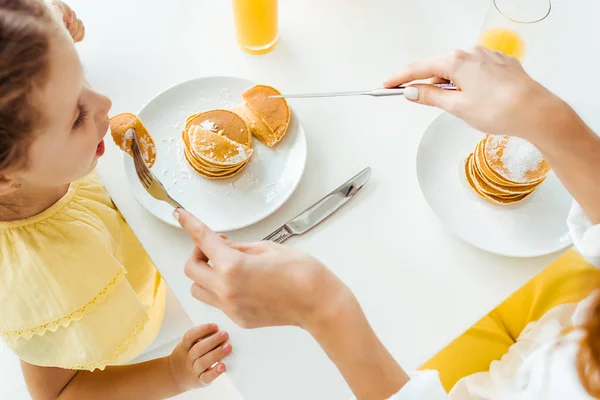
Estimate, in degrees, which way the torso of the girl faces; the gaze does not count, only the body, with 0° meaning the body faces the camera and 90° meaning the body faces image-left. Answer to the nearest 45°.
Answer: approximately 270°

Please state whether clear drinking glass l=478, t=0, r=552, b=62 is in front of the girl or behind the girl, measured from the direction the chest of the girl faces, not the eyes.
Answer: in front

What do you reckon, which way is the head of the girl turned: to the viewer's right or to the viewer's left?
to the viewer's right
